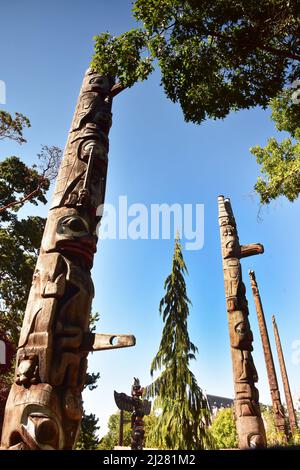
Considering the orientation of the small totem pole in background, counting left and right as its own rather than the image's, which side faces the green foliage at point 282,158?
front

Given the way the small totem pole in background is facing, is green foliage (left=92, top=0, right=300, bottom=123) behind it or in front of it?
in front

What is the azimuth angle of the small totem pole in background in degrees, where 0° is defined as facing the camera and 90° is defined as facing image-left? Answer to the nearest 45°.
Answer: approximately 315°

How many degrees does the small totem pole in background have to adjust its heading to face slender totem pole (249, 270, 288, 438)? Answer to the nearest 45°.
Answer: approximately 45° to its left

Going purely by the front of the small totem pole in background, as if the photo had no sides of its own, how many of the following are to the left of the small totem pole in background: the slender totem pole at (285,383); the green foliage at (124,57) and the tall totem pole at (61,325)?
1

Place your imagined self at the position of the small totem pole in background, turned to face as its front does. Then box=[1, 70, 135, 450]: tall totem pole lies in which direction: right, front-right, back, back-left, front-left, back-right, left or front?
front-right

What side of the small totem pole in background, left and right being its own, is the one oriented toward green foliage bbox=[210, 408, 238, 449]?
left
